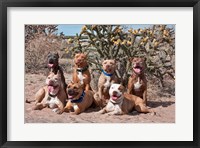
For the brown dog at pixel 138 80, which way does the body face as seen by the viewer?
toward the camera

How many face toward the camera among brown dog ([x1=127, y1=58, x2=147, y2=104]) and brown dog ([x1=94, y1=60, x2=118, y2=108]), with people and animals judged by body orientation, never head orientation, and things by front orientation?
2

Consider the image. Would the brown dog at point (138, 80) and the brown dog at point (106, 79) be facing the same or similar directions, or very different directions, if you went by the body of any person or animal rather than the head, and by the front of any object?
same or similar directions
